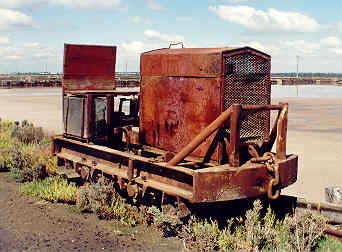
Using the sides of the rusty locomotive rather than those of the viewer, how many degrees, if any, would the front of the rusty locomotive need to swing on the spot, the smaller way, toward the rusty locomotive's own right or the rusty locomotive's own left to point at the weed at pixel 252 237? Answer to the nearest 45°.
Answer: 0° — it already faces it

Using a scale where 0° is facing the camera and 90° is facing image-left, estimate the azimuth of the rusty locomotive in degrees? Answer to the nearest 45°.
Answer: approximately 315°

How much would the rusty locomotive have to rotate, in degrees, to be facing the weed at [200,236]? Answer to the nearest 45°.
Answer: approximately 45° to its right

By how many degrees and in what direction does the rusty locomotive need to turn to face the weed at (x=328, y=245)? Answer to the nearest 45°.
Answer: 0° — it already faces it

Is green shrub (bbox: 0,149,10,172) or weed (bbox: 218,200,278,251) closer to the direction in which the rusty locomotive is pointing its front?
the weed

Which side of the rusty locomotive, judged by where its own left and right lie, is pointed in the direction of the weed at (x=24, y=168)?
back

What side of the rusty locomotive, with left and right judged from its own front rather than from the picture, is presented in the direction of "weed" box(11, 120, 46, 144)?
back

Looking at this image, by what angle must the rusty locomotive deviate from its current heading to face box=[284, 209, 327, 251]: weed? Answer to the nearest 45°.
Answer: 0° — it already faces it

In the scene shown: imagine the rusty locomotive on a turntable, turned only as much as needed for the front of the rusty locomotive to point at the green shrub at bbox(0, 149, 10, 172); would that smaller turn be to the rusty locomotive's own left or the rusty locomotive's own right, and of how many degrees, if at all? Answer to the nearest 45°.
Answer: approximately 180°
